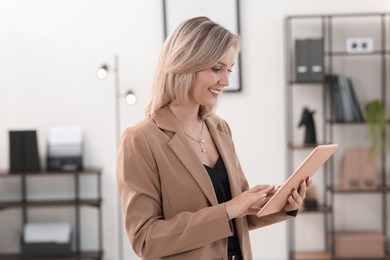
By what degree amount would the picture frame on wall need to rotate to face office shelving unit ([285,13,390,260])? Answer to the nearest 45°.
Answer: approximately 90° to its left

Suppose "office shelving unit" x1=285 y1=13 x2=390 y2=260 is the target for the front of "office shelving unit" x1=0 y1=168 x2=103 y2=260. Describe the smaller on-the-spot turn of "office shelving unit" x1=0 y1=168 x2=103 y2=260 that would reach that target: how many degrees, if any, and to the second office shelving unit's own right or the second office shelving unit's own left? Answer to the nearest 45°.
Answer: approximately 90° to the second office shelving unit's own left

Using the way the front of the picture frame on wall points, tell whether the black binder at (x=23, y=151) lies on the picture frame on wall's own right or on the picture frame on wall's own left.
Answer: on the picture frame on wall's own right

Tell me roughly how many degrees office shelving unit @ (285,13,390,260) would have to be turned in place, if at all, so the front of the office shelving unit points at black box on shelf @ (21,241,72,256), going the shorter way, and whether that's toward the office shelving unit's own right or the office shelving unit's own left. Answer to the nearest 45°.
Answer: approximately 90° to the office shelving unit's own right

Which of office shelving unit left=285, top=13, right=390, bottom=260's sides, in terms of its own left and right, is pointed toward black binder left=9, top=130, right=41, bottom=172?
right

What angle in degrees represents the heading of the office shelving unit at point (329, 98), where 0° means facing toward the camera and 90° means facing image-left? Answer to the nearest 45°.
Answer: approximately 0°

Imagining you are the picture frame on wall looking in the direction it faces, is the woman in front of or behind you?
in front

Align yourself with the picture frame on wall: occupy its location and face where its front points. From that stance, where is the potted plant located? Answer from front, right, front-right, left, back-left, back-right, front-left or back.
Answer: left

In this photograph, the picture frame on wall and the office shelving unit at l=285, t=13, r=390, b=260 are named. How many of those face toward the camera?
2

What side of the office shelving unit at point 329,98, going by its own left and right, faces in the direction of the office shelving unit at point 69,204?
right
